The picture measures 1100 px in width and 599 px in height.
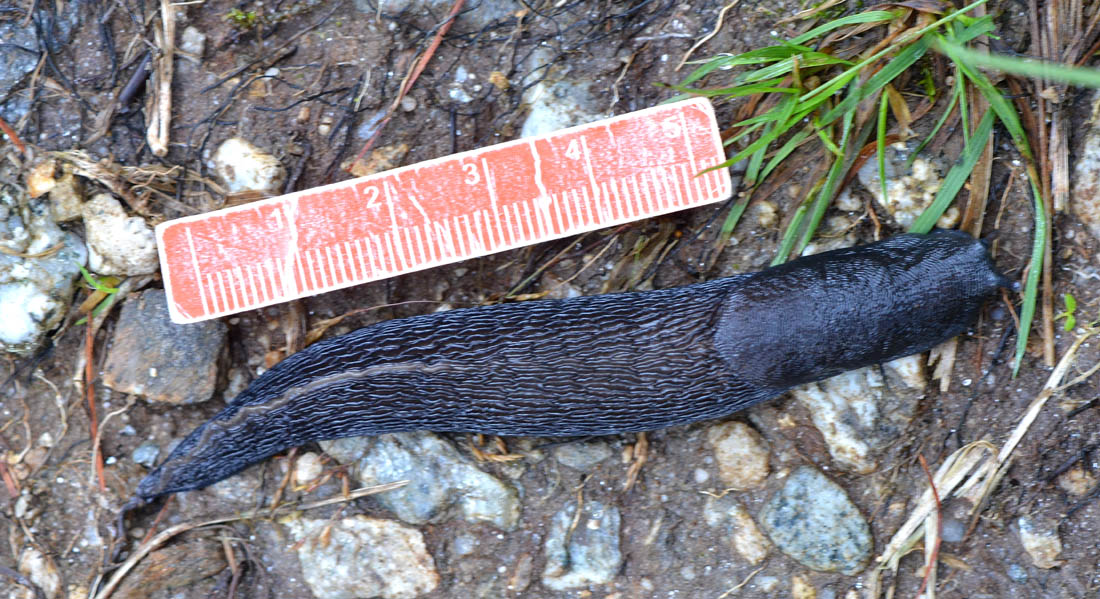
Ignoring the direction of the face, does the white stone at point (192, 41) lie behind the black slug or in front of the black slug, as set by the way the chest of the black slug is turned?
behind

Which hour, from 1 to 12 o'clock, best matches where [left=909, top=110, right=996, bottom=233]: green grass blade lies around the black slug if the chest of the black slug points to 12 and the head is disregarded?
The green grass blade is roughly at 11 o'clock from the black slug.

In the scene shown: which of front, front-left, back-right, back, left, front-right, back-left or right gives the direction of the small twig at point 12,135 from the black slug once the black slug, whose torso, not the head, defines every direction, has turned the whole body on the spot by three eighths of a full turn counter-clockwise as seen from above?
front-left

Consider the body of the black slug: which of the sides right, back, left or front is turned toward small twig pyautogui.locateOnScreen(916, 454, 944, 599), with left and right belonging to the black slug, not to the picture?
front

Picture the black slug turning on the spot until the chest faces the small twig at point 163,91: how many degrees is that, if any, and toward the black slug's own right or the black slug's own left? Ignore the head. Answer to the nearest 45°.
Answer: approximately 180°

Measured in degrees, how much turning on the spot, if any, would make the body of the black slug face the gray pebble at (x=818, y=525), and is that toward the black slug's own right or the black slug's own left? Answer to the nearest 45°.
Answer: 0° — it already faces it

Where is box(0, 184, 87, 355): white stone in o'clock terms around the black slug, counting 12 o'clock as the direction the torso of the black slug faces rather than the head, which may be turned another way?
The white stone is roughly at 6 o'clock from the black slug.

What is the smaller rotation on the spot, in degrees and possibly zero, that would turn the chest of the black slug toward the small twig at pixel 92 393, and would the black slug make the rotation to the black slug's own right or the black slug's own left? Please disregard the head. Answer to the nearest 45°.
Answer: approximately 180°

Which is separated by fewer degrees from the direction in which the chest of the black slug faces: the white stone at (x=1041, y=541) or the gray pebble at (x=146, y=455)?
the white stone

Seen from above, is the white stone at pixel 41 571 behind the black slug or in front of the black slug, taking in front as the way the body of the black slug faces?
behind

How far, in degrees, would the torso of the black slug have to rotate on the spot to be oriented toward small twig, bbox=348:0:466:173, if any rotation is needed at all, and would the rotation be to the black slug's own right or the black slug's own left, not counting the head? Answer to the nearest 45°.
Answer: approximately 135° to the black slug's own left

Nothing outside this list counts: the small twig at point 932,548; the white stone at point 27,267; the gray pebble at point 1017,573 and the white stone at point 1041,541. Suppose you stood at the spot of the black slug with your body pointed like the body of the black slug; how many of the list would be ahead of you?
3

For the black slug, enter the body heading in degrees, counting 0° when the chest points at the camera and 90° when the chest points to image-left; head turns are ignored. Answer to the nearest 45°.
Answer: approximately 270°

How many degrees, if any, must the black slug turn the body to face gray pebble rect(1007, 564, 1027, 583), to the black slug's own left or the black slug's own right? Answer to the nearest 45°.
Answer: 0° — it already faces it
